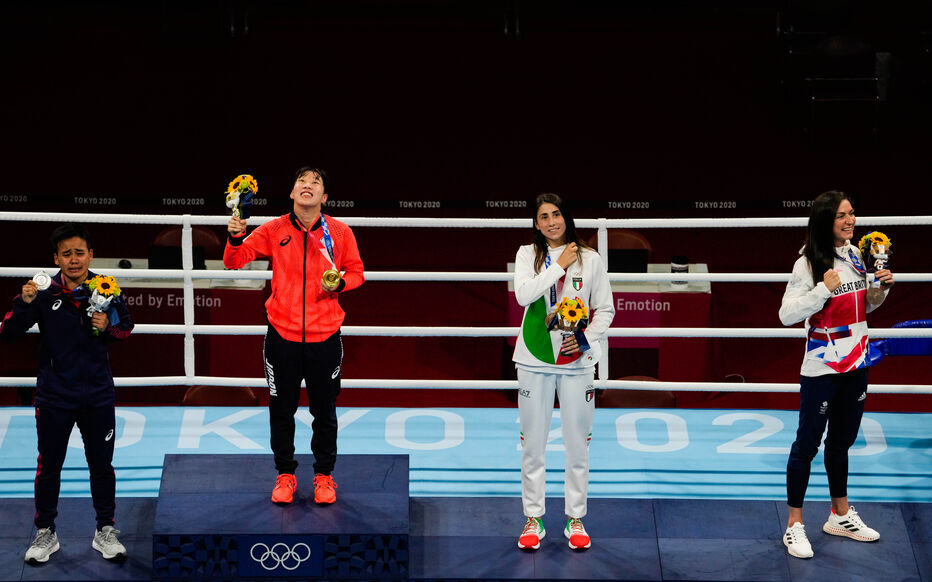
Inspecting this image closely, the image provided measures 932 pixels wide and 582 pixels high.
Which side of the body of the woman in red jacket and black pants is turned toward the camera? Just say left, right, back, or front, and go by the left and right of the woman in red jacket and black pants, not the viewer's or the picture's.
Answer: front

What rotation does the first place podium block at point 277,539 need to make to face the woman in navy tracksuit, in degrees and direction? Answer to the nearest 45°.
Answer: approximately 90° to its right

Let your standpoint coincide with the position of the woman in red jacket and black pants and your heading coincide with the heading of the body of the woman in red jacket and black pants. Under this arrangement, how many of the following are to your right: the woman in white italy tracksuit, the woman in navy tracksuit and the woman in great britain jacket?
1

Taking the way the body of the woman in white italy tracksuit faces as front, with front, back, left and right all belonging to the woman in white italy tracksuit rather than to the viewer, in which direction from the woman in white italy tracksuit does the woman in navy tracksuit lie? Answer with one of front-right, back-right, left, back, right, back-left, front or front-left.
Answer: right

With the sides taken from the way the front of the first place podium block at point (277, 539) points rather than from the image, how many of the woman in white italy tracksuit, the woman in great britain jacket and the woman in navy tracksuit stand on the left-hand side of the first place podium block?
2

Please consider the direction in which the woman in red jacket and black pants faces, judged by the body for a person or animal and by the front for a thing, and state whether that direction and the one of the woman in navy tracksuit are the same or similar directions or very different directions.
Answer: same or similar directions

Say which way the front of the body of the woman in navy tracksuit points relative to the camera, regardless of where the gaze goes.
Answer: toward the camera

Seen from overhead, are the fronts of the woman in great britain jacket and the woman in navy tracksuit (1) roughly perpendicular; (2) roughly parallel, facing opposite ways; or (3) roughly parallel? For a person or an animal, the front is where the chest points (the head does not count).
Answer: roughly parallel

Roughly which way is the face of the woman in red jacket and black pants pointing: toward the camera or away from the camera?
toward the camera

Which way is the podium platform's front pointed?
toward the camera

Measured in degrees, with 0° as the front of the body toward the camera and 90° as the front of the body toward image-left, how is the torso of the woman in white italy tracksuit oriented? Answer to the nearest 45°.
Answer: approximately 0°

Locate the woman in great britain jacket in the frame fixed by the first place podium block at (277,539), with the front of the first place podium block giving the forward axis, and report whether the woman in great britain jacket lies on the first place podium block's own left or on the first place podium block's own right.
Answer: on the first place podium block's own left
